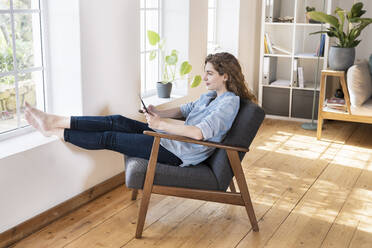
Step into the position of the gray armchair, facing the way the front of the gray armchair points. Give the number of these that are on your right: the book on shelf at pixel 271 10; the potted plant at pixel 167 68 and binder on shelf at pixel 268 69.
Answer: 3

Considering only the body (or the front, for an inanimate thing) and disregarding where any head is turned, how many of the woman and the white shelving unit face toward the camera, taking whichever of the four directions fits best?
1

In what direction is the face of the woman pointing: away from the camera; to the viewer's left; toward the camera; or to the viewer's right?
to the viewer's left

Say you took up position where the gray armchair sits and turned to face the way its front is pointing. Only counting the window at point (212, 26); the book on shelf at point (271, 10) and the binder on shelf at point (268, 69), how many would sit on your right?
3

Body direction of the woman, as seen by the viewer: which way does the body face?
to the viewer's left

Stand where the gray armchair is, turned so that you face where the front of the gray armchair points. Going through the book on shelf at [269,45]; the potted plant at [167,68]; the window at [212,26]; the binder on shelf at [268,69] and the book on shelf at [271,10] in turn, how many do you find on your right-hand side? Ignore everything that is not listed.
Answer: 5

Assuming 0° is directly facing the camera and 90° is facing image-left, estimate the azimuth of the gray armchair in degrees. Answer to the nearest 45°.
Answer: approximately 90°

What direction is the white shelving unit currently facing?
toward the camera

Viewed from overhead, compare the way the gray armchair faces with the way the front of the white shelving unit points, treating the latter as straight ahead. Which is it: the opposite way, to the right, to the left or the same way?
to the right

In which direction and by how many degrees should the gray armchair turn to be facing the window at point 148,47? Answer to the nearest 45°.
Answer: approximately 90° to its right

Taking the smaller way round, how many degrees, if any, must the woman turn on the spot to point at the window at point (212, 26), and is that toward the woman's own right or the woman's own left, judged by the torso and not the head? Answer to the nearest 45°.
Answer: approximately 90° to the woman's own right
